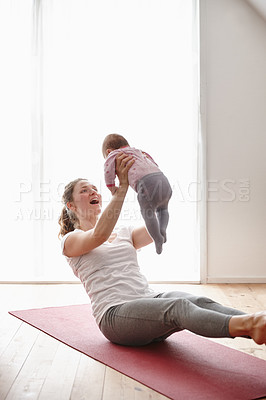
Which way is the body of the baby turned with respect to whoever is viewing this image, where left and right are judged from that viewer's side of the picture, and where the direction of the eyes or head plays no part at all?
facing away from the viewer and to the left of the viewer

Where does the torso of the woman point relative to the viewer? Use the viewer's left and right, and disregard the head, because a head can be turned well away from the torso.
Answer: facing the viewer and to the right of the viewer

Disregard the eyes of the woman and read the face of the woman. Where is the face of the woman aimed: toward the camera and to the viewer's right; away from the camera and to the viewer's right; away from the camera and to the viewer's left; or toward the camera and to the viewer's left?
toward the camera and to the viewer's right
